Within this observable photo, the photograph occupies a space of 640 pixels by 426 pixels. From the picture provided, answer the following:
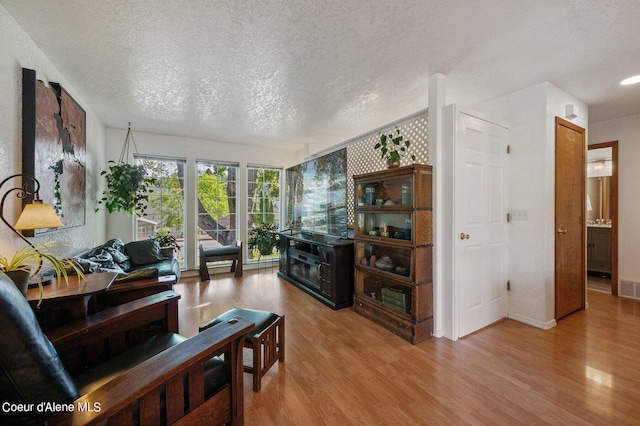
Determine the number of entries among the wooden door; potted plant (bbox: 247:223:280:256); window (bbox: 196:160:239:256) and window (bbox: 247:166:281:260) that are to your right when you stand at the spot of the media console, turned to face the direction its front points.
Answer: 3

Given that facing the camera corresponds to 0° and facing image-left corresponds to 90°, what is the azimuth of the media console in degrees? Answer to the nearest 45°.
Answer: approximately 45°

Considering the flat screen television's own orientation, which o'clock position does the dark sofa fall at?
The dark sofa is roughly at 1 o'clock from the flat screen television.

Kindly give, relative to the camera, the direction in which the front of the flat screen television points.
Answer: facing the viewer and to the left of the viewer

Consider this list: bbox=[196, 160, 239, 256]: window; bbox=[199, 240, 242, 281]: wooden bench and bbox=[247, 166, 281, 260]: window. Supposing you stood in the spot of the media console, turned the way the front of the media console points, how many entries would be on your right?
3

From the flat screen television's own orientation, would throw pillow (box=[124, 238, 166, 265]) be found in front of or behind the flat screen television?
in front

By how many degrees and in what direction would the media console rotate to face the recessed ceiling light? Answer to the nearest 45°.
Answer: approximately 135° to its left

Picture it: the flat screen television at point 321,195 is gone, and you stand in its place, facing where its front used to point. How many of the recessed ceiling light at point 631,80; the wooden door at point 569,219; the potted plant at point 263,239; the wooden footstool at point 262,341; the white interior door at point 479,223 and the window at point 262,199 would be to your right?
2

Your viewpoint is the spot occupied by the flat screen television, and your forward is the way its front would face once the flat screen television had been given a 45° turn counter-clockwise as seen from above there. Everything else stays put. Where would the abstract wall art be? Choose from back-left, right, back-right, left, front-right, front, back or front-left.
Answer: front-right

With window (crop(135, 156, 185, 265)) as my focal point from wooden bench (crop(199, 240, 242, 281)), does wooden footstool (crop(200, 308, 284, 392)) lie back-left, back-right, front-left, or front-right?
back-left

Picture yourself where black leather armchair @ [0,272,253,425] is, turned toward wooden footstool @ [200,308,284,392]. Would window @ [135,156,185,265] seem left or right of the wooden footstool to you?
left

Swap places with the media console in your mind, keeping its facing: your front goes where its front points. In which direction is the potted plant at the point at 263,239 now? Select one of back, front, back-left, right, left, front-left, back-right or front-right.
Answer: right

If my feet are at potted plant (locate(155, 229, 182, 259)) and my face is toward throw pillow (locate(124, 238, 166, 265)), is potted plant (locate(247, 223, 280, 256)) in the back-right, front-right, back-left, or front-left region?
back-left

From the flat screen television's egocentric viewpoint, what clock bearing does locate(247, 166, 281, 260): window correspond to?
The window is roughly at 3 o'clock from the flat screen television.

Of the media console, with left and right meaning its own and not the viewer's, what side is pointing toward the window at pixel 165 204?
right

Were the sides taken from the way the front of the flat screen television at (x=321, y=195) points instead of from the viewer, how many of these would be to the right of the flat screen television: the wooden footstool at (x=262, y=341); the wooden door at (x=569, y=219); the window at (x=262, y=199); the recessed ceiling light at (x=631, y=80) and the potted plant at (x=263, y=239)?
2

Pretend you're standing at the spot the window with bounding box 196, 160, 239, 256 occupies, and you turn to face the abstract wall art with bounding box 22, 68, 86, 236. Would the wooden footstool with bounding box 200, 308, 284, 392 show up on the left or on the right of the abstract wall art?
left

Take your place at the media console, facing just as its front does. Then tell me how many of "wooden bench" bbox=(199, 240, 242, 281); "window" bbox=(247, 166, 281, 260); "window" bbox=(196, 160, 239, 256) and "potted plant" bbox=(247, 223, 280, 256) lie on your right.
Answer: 4

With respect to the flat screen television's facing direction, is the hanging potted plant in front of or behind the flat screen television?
in front

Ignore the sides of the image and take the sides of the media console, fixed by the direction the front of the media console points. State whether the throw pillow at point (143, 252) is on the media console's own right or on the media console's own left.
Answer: on the media console's own right

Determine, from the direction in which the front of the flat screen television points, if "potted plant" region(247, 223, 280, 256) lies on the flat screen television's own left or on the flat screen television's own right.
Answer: on the flat screen television's own right

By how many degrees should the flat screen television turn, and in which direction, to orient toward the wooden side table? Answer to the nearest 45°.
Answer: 0° — it already faces it
